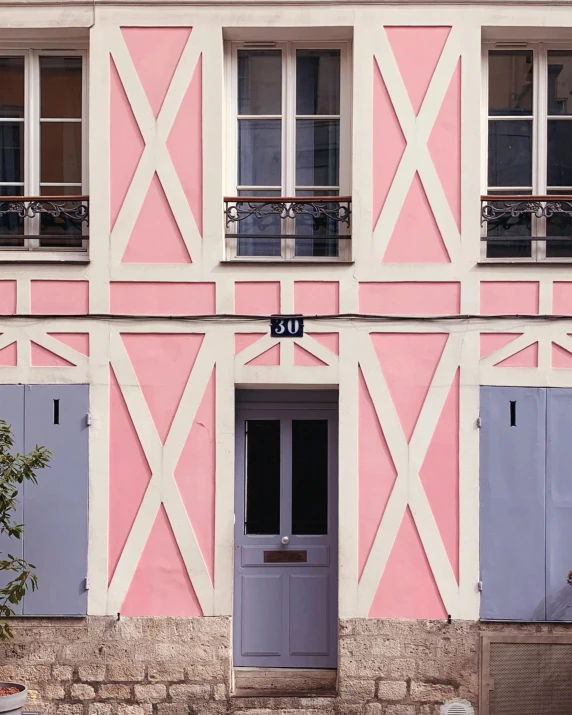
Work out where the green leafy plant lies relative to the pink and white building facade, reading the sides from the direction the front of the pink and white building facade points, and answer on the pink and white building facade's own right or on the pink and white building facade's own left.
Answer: on the pink and white building facade's own right

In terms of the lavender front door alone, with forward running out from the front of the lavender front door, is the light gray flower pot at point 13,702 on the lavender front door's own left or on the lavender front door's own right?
on the lavender front door's own right

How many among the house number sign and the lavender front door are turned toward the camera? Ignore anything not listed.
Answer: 2

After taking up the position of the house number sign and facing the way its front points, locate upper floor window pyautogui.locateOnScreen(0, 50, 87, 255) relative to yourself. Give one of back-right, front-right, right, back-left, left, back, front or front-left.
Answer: right

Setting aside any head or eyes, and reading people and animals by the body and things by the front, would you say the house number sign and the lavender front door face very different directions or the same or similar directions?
same or similar directions

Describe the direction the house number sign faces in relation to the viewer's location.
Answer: facing the viewer

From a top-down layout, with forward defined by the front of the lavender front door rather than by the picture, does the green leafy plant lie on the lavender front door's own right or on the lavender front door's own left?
on the lavender front door's own right

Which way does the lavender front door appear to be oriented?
toward the camera

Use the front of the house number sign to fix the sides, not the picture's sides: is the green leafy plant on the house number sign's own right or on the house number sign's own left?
on the house number sign's own right
